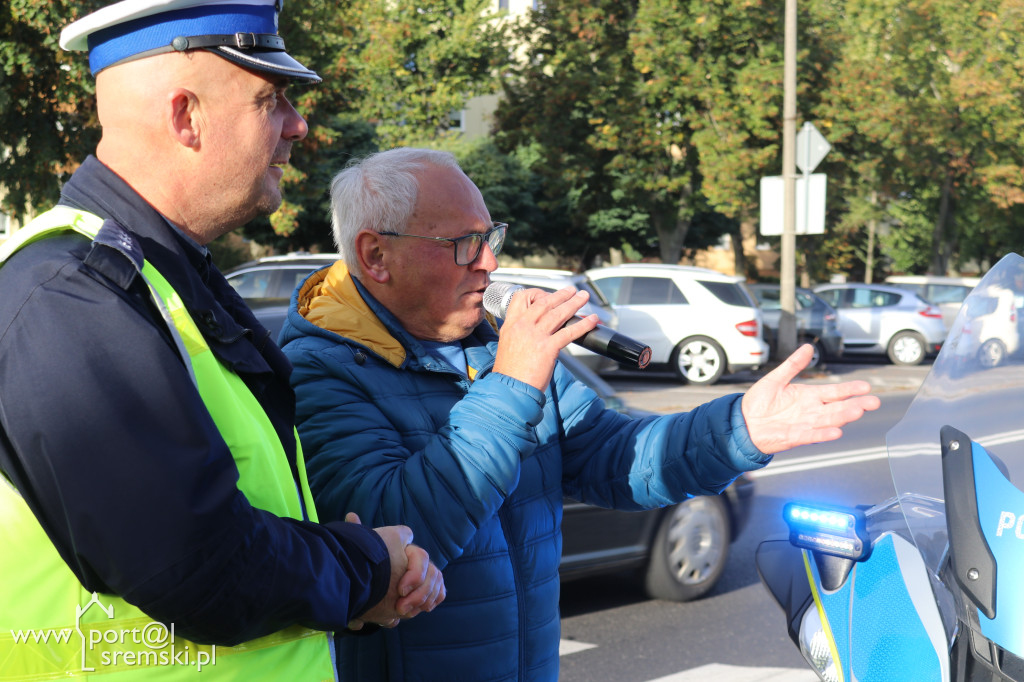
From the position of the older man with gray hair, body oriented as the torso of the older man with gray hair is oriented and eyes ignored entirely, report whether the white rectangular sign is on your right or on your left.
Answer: on your left

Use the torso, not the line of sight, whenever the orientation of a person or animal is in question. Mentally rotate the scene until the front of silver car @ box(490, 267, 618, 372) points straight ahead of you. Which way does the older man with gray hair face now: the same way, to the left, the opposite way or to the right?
the opposite way

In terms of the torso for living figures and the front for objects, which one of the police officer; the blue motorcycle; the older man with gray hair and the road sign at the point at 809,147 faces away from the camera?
the road sign

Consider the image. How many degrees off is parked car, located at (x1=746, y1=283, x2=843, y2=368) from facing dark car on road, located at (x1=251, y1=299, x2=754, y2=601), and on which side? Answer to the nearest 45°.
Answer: approximately 135° to its left

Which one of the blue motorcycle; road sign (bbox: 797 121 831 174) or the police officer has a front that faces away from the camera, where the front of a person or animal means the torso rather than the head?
the road sign

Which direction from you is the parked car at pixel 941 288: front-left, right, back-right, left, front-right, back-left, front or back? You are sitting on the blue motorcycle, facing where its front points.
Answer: back-right

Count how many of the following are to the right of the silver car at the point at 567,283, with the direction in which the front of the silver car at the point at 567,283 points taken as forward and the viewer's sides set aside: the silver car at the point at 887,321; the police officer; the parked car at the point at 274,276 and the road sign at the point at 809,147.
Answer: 2

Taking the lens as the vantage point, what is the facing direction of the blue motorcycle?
facing the viewer and to the left of the viewer

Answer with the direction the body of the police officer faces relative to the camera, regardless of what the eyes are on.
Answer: to the viewer's right

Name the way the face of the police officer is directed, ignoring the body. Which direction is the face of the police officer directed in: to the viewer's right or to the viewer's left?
to the viewer's right

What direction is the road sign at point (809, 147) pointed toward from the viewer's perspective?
away from the camera

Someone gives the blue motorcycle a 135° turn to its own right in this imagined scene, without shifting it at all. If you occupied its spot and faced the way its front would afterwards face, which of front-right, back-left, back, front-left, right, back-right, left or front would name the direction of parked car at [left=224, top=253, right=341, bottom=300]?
front-left

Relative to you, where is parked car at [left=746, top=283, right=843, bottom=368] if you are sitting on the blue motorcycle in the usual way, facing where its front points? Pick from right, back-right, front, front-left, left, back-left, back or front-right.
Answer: back-right

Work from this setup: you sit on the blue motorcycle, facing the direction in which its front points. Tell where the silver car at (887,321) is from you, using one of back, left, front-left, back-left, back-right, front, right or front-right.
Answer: back-right

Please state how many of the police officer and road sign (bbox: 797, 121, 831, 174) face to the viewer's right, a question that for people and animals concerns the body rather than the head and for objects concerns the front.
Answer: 1
